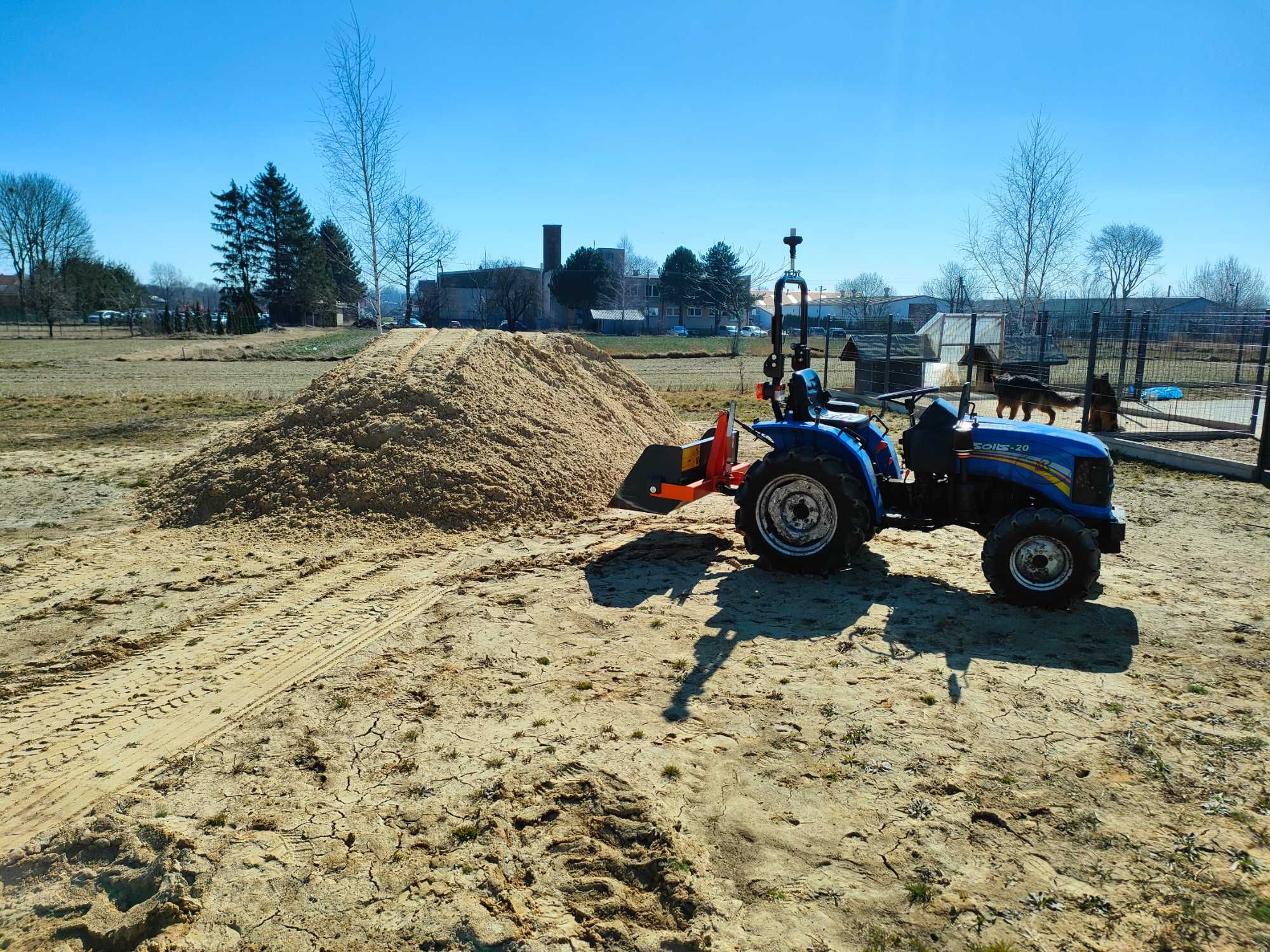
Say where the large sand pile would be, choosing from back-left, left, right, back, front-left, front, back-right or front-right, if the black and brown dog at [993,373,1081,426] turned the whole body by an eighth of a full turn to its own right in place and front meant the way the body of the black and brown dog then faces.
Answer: left

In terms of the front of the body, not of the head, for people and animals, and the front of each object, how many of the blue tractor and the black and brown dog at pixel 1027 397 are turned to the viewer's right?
1

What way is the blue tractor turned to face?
to the viewer's right

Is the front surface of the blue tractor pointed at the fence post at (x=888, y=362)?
no

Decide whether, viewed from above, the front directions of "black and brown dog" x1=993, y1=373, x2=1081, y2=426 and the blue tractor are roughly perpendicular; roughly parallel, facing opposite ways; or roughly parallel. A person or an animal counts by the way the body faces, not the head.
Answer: roughly parallel, facing opposite ways

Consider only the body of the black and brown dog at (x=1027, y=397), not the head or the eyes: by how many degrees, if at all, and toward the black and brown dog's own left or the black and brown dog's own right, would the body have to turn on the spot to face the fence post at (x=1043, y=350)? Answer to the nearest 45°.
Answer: approximately 90° to the black and brown dog's own right

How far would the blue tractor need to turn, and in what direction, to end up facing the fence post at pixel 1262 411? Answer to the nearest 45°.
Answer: approximately 45° to its left

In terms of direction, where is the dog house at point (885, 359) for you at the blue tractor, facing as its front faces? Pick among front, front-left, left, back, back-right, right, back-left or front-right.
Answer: left

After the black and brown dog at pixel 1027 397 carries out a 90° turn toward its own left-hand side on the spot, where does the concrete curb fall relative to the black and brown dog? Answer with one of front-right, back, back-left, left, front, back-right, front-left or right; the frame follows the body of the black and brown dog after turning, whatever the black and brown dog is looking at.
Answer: front-left

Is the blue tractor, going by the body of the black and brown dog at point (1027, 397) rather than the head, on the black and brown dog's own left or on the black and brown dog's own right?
on the black and brown dog's own left

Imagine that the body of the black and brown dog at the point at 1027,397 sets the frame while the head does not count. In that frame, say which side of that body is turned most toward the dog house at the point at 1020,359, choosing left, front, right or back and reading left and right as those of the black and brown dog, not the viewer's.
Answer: right

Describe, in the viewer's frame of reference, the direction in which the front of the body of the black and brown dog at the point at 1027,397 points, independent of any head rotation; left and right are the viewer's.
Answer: facing to the left of the viewer
